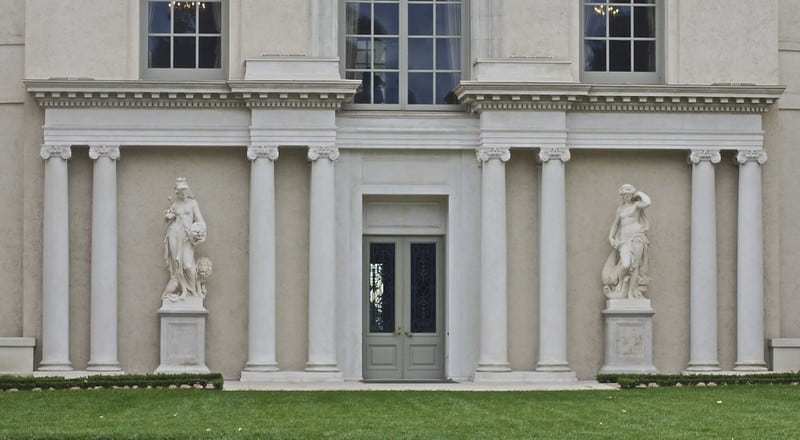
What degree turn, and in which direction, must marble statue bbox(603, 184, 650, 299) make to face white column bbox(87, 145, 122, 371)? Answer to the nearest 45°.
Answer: approximately 90° to its right

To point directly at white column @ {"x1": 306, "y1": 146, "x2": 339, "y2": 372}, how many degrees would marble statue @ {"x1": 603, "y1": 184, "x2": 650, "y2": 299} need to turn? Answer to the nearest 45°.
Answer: approximately 90° to its right

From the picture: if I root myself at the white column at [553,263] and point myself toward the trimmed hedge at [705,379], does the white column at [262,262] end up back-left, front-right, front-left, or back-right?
back-right

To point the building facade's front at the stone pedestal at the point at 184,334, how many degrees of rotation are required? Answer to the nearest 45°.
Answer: approximately 90° to its right

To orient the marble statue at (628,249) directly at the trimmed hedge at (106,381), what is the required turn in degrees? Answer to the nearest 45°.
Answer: approximately 45° to its right

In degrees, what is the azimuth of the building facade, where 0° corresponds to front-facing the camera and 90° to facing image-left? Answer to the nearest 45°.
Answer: approximately 0°

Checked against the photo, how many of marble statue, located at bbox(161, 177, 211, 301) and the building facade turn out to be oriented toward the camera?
2

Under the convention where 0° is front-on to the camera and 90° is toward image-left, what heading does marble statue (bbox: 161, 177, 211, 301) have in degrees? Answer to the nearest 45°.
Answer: approximately 0°

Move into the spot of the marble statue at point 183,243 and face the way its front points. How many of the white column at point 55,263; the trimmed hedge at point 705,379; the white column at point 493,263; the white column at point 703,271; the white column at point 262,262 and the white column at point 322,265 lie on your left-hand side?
5

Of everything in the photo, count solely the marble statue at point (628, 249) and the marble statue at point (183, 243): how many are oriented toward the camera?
2

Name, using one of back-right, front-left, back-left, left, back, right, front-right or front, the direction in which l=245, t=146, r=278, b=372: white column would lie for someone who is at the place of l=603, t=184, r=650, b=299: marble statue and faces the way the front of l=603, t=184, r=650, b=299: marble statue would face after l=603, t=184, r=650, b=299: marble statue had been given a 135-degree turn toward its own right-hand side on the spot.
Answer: front-left

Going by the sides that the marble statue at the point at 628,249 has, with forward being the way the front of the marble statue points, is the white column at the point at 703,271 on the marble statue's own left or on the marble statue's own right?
on the marble statue's own left

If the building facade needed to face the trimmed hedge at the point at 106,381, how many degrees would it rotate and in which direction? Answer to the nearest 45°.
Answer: approximately 45° to its right

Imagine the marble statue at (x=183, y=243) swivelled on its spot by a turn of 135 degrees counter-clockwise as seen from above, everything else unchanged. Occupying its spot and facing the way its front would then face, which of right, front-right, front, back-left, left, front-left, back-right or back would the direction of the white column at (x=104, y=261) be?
back-left
